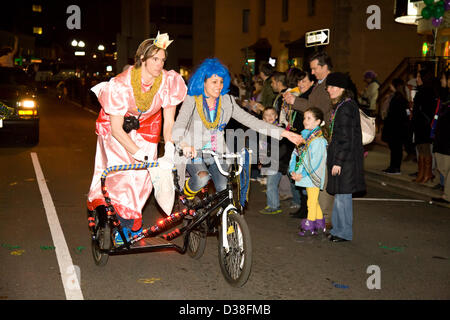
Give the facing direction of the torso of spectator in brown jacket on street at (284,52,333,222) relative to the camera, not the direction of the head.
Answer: to the viewer's left

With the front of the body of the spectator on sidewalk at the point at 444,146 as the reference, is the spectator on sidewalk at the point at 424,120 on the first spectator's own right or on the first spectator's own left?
on the first spectator's own right

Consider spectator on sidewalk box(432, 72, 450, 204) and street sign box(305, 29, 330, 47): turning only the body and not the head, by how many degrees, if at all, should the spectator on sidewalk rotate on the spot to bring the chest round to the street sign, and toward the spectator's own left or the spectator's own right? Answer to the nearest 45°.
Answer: approximately 90° to the spectator's own right

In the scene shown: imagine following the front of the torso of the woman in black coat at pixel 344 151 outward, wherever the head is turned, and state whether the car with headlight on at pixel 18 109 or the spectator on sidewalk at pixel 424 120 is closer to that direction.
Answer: the car with headlight on

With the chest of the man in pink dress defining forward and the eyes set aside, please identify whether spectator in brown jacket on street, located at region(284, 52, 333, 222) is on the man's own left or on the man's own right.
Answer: on the man's own left

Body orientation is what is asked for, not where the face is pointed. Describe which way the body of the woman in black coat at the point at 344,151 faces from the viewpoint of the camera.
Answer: to the viewer's left

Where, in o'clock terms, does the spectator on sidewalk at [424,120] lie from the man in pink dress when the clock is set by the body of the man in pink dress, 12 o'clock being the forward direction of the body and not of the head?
The spectator on sidewalk is roughly at 9 o'clock from the man in pink dress.

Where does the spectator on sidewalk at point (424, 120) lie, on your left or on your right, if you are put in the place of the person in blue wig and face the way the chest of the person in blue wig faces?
on your left

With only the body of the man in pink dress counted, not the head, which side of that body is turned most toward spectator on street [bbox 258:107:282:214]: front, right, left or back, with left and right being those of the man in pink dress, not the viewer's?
left

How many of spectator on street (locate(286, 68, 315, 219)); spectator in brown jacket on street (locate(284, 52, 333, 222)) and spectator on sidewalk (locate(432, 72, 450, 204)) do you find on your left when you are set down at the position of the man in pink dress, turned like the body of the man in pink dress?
3

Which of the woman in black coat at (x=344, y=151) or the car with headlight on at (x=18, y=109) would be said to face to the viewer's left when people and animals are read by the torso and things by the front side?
the woman in black coat
